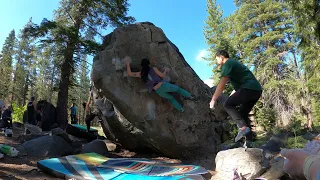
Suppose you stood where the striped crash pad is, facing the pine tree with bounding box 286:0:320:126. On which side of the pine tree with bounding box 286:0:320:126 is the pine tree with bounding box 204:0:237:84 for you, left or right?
left

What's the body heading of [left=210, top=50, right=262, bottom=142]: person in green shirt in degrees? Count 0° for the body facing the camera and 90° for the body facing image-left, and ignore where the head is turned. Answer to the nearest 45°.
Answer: approximately 90°

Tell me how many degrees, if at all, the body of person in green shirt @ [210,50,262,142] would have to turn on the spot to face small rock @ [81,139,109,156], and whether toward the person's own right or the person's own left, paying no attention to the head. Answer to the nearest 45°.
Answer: approximately 45° to the person's own right

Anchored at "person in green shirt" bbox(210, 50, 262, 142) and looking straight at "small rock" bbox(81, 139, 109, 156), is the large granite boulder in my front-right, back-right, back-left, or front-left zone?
front-right

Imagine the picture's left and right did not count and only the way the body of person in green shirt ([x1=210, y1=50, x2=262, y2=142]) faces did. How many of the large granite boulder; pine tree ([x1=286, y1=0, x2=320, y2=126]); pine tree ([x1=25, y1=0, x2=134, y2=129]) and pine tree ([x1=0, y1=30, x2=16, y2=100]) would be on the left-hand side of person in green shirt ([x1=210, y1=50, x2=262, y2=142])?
0

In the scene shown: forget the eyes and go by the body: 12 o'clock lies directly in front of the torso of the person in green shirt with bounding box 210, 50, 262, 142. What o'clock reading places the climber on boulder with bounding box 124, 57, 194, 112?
the climber on boulder with bounding box 124, 57, 194, 112 is roughly at 1 o'clock from the person in green shirt with bounding box 210, 50, 262, 142.

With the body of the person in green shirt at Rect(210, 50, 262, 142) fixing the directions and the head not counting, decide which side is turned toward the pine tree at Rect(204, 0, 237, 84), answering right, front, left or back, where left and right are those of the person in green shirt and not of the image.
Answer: right

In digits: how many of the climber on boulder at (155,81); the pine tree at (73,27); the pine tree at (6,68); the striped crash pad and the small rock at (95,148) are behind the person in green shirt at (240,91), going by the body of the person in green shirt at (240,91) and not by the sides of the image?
0

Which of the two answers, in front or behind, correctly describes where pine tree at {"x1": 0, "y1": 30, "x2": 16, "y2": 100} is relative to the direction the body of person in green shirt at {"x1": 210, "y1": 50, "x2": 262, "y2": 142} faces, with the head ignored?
in front

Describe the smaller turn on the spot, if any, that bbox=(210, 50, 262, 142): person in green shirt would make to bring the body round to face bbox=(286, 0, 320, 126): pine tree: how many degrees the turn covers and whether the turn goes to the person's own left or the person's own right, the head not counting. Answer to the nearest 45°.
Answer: approximately 135° to the person's own right
